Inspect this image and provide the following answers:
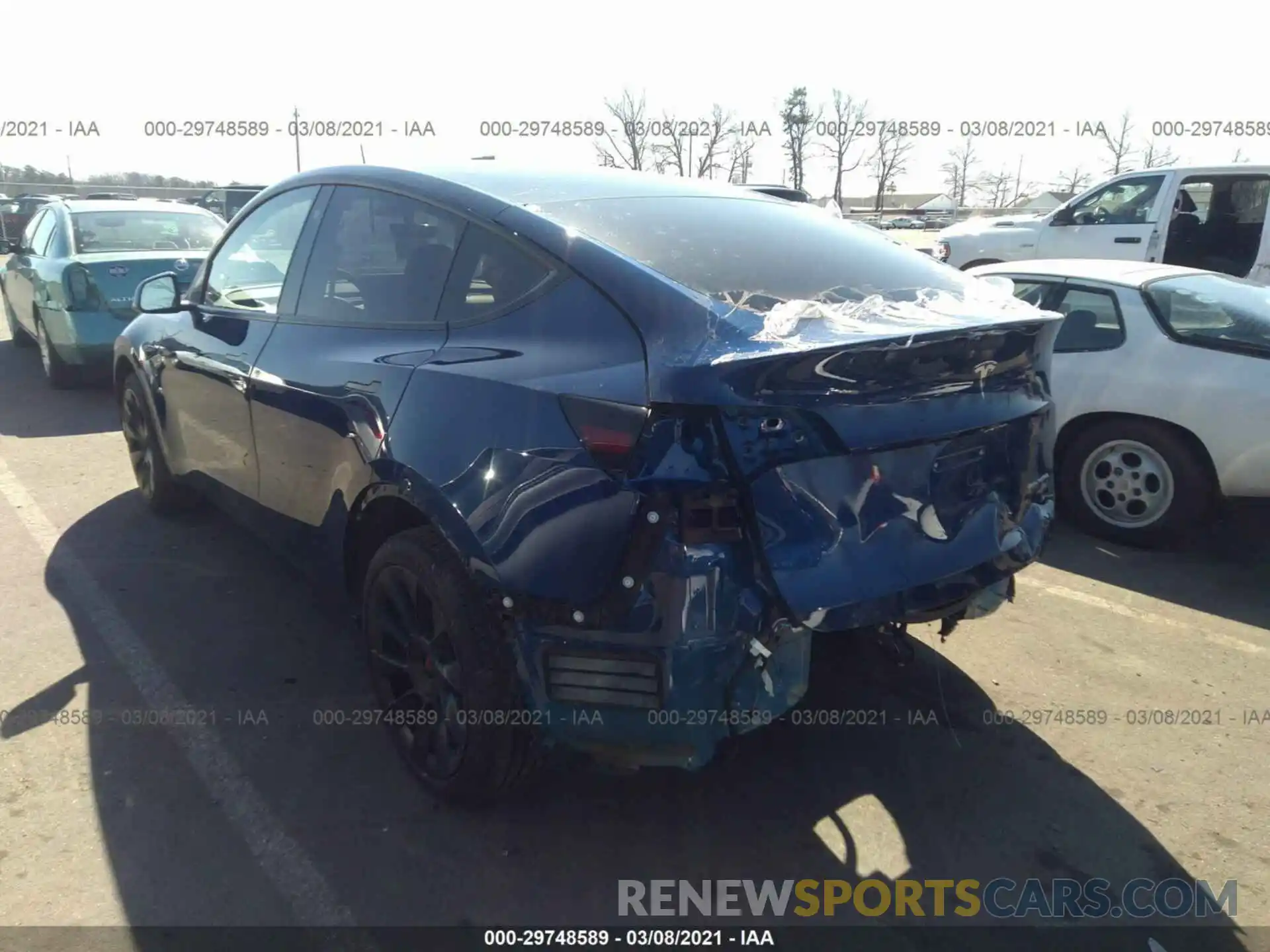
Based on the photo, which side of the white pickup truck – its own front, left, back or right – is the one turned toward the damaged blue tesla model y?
left

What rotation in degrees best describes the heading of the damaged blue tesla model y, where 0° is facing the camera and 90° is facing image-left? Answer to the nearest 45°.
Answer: approximately 135°

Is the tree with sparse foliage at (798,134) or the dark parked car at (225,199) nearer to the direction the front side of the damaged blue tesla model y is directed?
the dark parked car

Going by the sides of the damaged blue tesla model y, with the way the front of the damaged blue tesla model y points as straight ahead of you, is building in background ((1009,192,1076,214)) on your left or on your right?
on your right

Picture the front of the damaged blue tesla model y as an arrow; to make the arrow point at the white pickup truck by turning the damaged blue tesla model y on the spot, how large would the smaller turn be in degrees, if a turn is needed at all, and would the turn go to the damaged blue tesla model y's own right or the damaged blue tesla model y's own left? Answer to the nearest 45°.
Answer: approximately 90° to the damaged blue tesla model y's own right

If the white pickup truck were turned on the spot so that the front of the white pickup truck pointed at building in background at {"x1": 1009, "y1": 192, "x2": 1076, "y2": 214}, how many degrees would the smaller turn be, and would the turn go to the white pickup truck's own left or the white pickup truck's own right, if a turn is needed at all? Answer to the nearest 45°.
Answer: approximately 90° to the white pickup truck's own right

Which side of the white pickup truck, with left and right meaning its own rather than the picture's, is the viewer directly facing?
left
